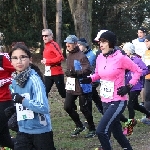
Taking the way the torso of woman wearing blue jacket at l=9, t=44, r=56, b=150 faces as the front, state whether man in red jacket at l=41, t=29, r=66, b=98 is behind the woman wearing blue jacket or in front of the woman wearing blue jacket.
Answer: behind

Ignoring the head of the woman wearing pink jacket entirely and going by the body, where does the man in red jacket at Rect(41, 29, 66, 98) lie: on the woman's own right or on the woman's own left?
on the woman's own right

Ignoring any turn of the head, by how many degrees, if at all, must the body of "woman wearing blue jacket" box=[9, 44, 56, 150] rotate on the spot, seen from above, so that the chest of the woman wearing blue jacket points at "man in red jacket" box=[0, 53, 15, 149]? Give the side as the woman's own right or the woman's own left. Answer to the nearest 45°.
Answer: approximately 135° to the woman's own right

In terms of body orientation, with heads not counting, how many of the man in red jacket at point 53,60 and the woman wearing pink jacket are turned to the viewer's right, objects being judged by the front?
0

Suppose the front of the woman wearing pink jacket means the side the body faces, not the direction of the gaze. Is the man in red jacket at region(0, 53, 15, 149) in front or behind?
in front

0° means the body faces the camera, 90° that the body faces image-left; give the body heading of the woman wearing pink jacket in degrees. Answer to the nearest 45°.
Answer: approximately 45°

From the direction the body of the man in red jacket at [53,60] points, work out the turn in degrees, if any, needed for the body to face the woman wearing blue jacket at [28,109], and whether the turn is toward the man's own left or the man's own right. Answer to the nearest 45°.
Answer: approximately 45° to the man's own left
